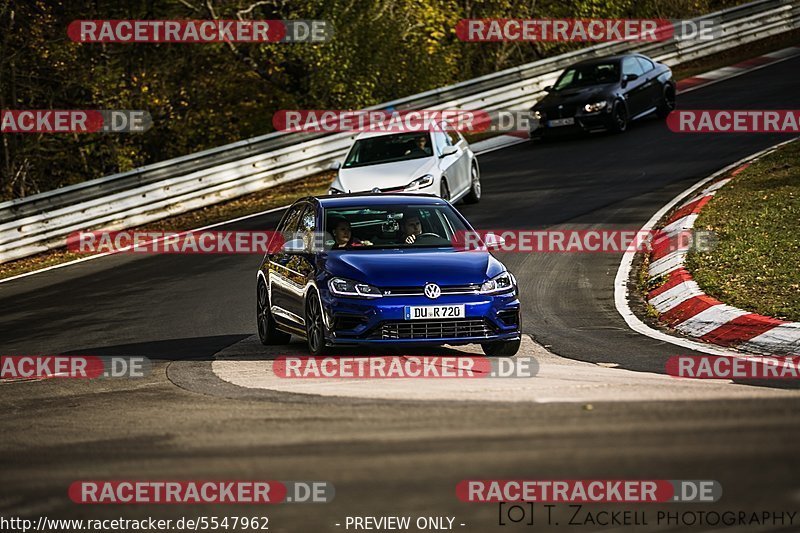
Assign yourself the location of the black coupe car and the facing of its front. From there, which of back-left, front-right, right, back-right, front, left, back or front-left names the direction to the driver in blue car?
front-left

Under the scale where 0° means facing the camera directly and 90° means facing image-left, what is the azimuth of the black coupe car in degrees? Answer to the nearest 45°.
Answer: approximately 45°

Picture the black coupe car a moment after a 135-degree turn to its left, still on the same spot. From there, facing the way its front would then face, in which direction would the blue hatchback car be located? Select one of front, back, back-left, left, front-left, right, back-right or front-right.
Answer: right

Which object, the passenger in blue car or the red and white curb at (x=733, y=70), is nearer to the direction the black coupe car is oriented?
the passenger in blue car

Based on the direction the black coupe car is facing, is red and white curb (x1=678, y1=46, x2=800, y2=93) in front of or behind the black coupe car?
behind

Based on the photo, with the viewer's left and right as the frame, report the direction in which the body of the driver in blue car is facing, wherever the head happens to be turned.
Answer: facing the viewer and to the right of the viewer
